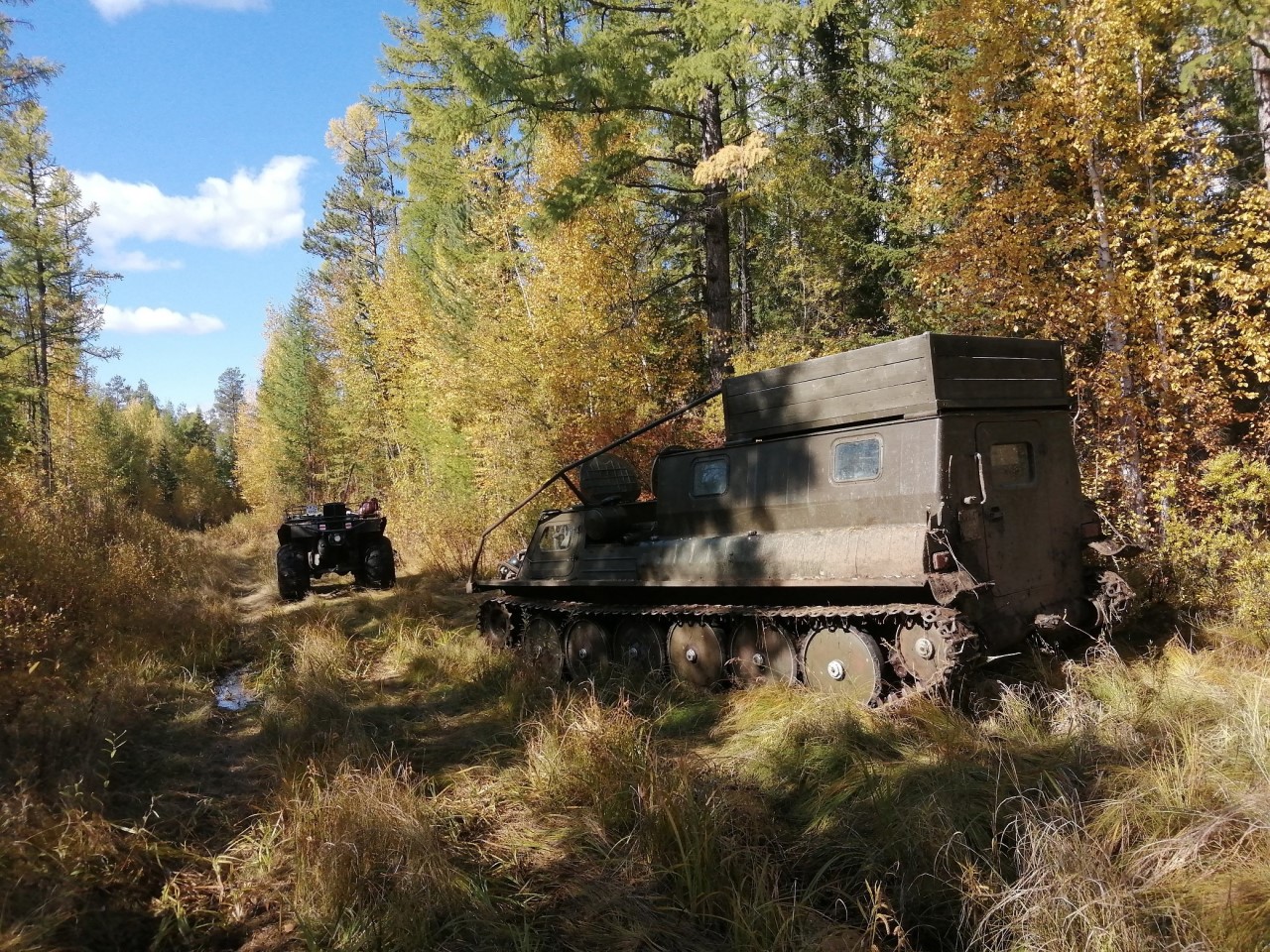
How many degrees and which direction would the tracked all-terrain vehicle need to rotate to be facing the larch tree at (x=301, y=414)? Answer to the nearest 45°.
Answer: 0° — it already faces it

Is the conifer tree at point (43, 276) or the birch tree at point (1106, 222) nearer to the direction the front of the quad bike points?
the conifer tree

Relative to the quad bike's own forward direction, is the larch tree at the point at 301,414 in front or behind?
in front

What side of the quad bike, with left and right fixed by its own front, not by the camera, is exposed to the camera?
back

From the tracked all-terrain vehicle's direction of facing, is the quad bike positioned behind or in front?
in front

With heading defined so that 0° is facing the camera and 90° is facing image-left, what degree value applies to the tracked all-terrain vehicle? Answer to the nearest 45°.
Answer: approximately 135°

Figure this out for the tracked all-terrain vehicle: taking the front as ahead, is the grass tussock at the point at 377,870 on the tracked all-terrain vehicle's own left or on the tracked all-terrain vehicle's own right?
on the tracked all-terrain vehicle's own left

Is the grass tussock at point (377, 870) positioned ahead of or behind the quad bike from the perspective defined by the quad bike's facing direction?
behind
